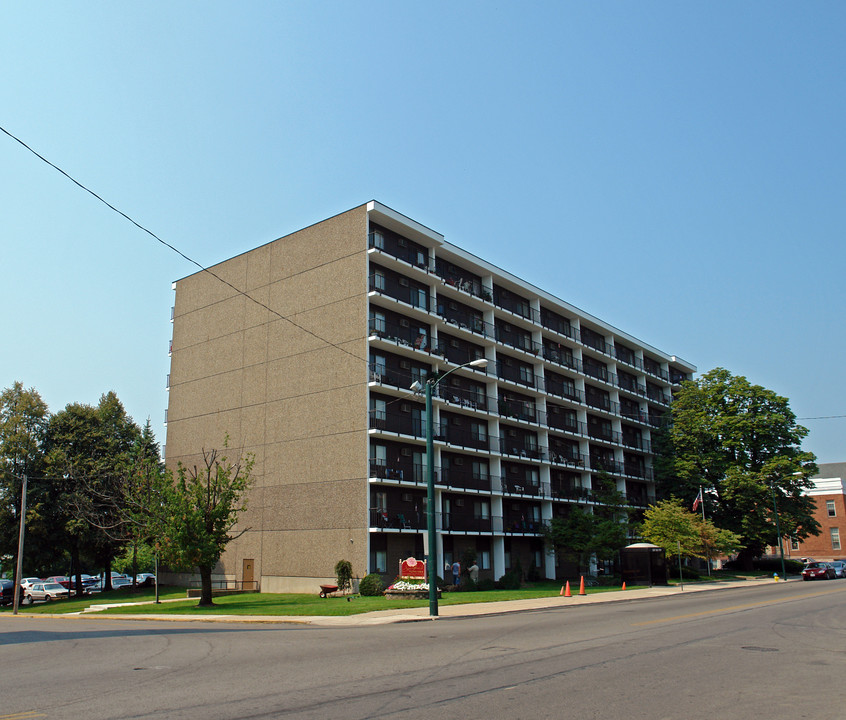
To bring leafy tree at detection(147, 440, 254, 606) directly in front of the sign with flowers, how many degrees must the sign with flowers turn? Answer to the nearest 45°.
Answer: approximately 90° to its right

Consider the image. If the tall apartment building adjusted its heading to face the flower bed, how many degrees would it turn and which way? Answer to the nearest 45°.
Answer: approximately 45° to its right

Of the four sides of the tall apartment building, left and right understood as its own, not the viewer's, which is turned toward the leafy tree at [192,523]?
right

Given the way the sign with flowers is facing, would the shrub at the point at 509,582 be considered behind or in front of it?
behind
